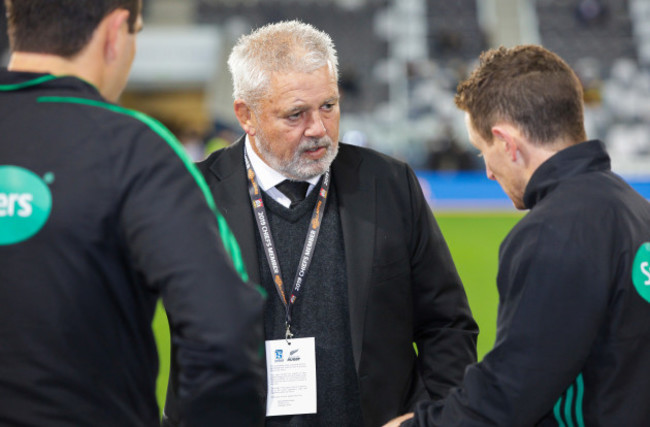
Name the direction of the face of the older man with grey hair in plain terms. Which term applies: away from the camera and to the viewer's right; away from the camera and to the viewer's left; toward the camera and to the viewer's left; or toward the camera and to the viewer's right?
toward the camera and to the viewer's right

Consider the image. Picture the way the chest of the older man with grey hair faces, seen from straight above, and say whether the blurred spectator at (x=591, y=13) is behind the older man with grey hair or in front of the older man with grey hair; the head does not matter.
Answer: behind

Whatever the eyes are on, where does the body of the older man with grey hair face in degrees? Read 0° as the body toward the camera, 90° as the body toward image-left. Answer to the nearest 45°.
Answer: approximately 0°
